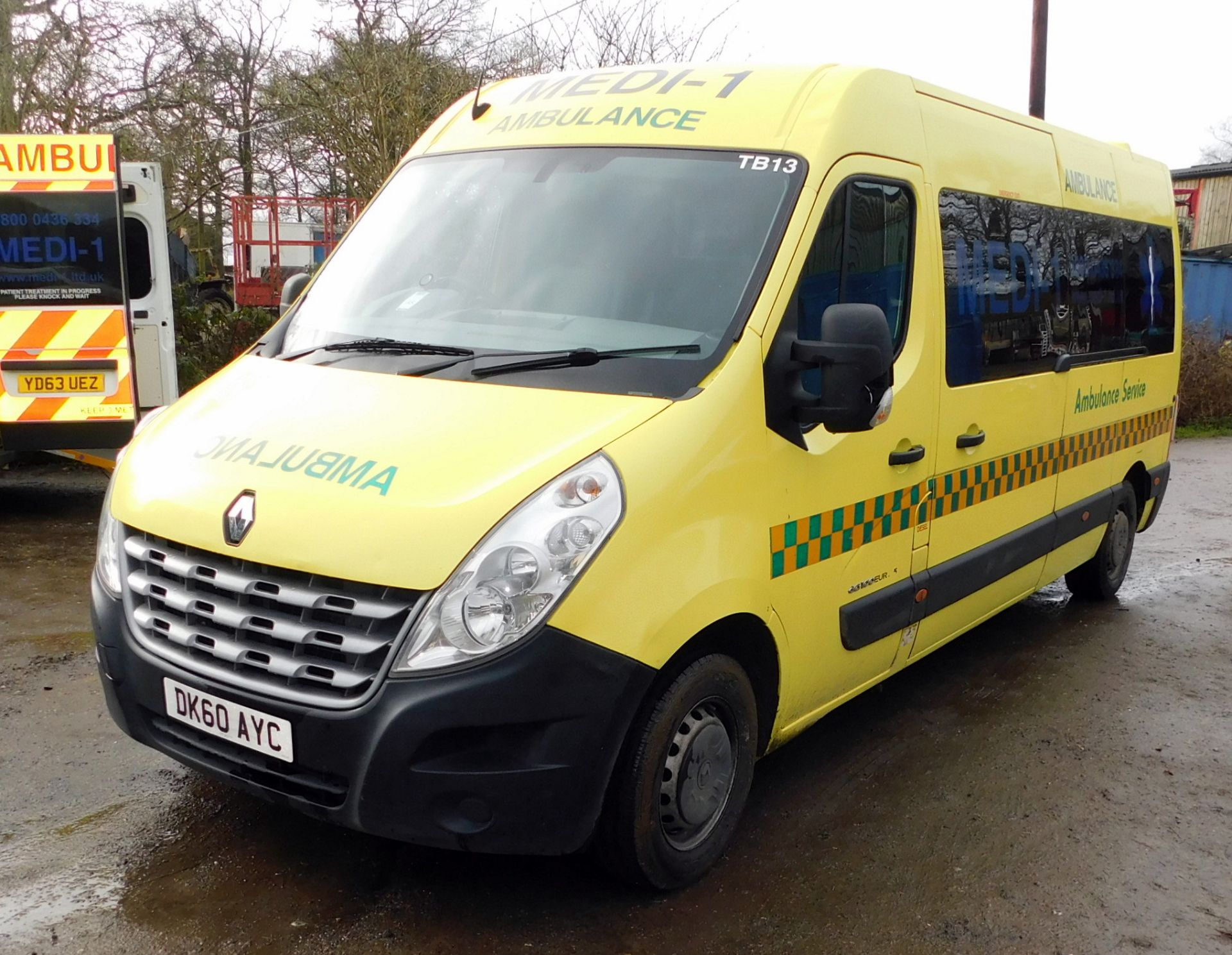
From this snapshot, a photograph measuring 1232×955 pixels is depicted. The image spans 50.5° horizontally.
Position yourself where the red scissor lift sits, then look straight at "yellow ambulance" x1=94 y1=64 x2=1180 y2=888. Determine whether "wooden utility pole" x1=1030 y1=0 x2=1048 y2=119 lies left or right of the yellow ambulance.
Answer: left

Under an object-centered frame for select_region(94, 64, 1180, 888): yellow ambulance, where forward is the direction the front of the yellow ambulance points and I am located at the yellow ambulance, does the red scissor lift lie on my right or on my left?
on my right

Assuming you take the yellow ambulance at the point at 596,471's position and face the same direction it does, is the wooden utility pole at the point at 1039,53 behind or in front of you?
behind

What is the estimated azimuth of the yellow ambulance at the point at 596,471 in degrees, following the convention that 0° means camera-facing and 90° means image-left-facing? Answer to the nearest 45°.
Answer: approximately 45°

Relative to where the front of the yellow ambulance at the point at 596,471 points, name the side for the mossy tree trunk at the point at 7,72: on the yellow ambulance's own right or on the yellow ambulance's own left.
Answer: on the yellow ambulance's own right

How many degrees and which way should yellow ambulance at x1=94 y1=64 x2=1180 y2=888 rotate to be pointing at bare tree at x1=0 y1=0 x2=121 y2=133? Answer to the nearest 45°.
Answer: approximately 90° to its right
